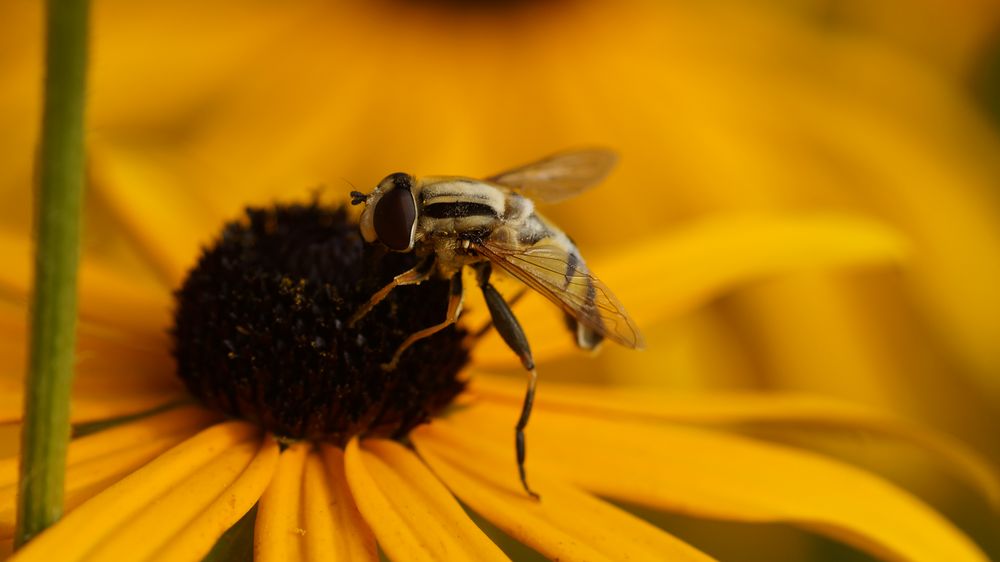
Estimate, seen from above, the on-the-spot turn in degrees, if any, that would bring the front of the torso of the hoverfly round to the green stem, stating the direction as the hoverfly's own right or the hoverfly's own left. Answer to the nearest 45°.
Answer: approximately 45° to the hoverfly's own left

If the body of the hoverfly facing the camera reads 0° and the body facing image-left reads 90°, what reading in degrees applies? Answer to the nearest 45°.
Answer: approximately 90°
